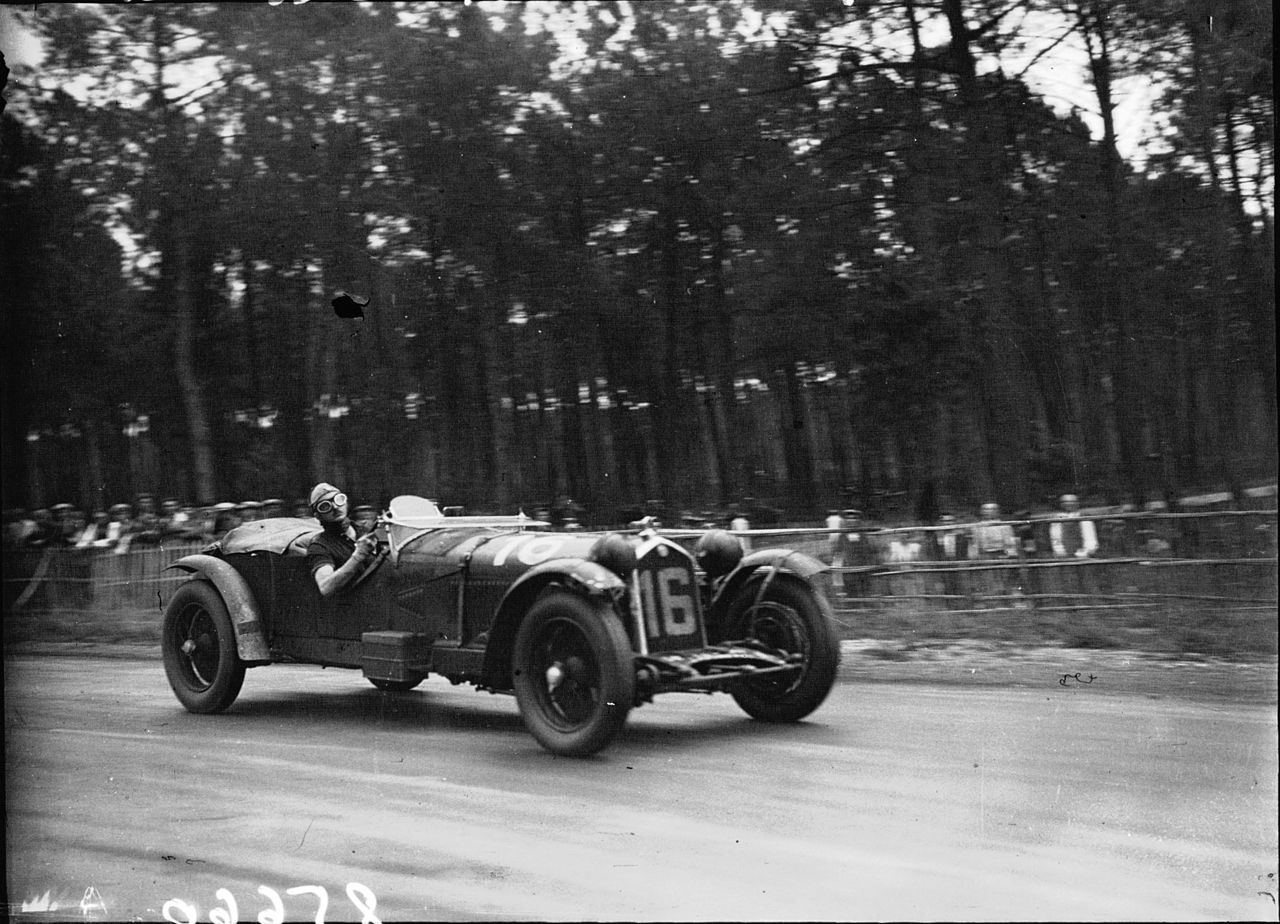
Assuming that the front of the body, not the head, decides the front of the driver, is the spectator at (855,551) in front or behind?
in front

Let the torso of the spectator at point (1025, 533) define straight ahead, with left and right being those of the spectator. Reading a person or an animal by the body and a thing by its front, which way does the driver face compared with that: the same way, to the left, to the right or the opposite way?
to the left

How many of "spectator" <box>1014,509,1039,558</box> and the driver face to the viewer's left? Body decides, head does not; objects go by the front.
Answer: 0

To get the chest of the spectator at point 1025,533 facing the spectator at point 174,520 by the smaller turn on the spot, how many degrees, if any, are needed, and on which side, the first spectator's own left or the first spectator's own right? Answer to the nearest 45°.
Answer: approximately 90° to the first spectator's own right

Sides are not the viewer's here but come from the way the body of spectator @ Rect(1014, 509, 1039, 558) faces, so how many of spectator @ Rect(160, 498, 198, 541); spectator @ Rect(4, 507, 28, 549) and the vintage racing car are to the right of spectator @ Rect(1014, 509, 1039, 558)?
3

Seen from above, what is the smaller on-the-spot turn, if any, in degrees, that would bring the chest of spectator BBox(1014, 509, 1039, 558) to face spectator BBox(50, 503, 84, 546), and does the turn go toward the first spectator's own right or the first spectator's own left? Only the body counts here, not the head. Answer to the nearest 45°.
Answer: approximately 90° to the first spectator's own right

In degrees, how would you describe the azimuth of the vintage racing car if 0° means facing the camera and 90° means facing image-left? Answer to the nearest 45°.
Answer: approximately 315°

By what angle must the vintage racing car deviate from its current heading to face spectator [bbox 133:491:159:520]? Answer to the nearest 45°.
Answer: approximately 135° to its right

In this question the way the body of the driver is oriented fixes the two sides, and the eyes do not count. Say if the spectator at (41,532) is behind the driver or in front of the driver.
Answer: behind

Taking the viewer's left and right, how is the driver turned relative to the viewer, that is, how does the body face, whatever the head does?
facing the viewer and to the right of the viewer

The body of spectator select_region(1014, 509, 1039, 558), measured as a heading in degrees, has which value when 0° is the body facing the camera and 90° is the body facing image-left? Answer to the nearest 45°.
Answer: approximately 0°

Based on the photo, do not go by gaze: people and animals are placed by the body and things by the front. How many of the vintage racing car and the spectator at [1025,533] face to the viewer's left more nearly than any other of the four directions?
0

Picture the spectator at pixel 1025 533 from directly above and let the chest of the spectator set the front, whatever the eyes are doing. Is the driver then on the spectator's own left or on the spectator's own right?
on the spectator's own right

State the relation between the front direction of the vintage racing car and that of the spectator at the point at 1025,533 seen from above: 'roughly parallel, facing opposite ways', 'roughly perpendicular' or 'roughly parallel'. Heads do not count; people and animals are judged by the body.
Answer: roughly perpendicular
